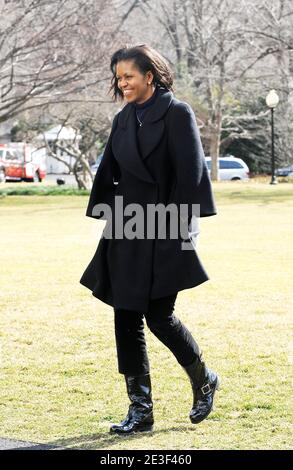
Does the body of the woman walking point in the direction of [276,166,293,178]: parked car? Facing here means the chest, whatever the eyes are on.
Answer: no

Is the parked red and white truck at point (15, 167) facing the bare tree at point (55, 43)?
no

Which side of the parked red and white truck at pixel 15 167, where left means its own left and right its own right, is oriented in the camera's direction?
left

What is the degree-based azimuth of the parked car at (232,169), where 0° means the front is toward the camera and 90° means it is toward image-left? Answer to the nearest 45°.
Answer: approximately 90°

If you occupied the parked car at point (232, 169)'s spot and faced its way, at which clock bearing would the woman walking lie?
The woman walking is roughly at 9 o'clock from the parked car.

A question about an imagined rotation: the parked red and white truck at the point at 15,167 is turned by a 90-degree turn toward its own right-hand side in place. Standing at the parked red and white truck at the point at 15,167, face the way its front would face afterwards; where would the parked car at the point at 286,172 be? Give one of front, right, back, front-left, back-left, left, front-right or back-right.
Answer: right

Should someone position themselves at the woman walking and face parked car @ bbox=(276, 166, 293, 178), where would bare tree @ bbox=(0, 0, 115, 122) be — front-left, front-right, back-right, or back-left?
front-left

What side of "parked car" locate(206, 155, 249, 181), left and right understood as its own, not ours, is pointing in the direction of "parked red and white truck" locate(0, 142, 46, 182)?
front

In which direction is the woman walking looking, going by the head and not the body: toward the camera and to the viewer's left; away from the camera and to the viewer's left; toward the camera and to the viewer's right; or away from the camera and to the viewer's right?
toward the camera and to the viewer's left

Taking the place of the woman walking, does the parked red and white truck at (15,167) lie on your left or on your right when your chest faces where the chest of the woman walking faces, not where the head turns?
on your right
